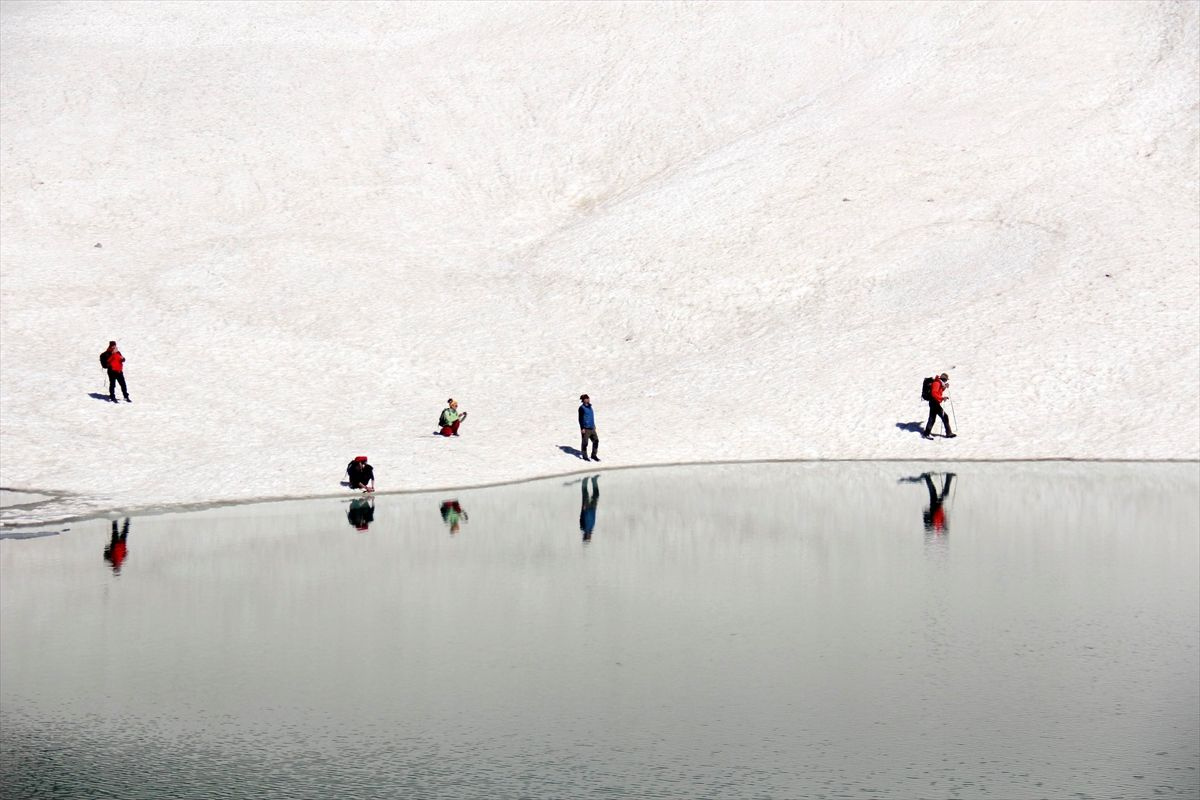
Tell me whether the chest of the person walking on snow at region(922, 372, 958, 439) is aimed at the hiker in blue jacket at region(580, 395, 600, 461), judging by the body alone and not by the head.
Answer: no

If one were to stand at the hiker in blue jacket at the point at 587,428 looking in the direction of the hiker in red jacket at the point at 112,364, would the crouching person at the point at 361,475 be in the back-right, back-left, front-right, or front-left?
front-left

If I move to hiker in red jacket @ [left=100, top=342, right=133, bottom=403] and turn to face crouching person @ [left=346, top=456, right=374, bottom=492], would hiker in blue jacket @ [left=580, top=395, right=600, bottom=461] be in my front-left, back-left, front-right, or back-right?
front-left

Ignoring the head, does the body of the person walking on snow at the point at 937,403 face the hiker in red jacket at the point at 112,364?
no

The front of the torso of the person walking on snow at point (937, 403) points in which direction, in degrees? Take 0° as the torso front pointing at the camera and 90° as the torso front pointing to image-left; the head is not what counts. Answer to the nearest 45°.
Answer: approximately 270°

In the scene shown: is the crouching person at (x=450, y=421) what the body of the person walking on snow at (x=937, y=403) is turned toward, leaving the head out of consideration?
no

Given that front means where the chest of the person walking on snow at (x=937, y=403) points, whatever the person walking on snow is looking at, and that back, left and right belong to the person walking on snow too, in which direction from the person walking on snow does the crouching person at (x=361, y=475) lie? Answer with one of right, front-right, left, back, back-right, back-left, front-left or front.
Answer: back-right

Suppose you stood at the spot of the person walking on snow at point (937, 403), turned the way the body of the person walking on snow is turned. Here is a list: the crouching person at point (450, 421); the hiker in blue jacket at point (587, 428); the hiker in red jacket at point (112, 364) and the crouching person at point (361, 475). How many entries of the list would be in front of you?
0

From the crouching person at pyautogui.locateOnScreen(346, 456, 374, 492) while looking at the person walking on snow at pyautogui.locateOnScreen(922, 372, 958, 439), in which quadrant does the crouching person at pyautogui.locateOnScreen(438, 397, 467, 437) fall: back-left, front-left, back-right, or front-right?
front-left
